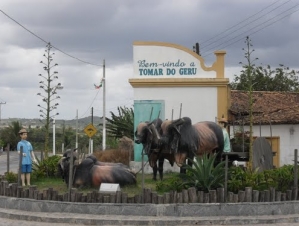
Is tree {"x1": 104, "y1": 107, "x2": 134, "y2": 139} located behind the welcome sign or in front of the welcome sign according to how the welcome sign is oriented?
behind

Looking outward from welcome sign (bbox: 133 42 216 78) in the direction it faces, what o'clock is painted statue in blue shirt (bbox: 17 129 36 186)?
The painted statue in blue shirt is roughly at 1 o'clock from the welcome sign.

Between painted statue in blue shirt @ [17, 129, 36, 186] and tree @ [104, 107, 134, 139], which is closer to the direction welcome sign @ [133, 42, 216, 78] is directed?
the painted statue in blue shirt

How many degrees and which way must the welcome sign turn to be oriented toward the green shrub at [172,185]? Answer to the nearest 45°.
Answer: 0° — it already faces it

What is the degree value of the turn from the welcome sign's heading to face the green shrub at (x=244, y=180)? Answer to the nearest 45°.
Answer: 0° — it already faces it

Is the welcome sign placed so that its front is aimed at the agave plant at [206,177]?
yes

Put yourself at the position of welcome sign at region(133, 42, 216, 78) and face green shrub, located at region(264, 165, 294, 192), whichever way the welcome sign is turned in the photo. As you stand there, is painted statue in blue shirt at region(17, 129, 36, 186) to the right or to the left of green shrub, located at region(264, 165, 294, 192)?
right

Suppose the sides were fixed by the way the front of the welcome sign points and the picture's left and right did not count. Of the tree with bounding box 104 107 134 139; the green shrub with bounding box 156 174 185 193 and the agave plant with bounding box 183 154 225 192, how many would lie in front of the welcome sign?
2

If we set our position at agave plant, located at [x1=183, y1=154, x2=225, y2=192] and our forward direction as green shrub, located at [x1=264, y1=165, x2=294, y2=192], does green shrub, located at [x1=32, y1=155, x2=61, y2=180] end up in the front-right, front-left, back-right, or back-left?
back-left

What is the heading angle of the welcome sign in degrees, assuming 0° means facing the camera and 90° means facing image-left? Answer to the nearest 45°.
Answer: approximately 0°
